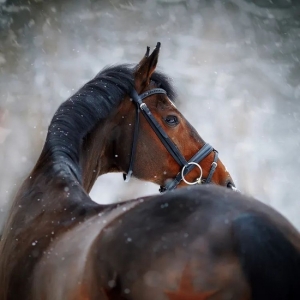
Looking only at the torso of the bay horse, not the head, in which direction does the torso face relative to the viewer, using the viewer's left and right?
facing away from the viewer and to the left of the viewer
